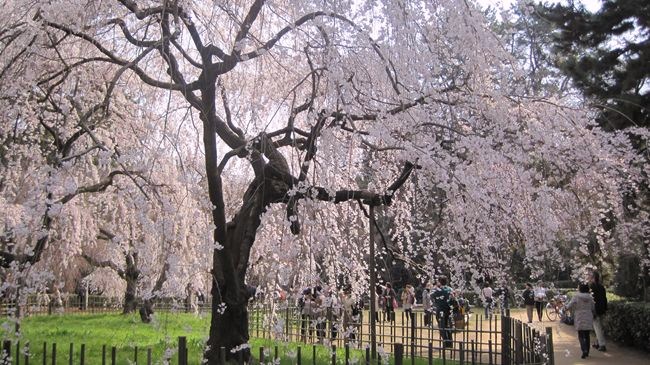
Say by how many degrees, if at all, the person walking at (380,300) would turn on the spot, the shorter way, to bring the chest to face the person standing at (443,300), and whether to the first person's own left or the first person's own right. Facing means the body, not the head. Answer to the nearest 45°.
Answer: approximately 90° to the first person's own right

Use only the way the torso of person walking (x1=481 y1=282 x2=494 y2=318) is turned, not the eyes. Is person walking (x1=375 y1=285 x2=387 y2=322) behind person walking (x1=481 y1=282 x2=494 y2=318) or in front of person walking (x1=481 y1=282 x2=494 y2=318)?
in front

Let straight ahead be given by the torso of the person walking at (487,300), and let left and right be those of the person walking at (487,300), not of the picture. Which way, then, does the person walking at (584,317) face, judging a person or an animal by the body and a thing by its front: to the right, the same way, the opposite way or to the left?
the same way
